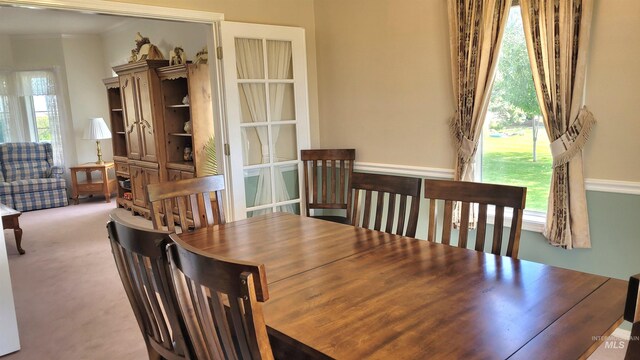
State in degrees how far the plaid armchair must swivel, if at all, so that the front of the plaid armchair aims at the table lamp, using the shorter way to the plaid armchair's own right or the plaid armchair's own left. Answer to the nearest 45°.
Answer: approximately 45° to the plaid armchair's own left

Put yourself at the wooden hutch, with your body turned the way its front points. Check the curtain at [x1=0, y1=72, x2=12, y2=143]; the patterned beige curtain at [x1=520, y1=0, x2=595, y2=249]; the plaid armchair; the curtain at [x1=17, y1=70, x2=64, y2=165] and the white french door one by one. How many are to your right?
3

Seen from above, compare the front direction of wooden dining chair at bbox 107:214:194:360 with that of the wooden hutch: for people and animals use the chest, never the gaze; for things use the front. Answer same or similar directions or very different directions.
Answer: very different directions

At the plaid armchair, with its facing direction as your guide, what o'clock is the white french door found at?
The white french door is roughly at 1 o'clock from the plaid armchair.

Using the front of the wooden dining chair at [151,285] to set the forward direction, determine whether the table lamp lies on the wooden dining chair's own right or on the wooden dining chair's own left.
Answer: on the wooden dining chair's own left

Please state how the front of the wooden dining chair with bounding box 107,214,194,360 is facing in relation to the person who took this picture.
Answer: facing away from the viewer and to the right of the viewer

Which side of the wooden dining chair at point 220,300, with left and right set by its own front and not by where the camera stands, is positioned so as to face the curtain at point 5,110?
left

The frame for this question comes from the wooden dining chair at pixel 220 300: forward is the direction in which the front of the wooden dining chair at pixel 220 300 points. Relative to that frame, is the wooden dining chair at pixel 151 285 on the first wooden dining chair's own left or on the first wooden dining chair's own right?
on the first wooden dining chair's own left

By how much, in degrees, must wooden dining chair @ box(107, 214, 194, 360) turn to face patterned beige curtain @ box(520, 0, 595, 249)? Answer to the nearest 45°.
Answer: approximately 45° to its right

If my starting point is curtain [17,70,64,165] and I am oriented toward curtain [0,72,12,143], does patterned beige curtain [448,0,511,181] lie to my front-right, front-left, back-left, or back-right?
back-left

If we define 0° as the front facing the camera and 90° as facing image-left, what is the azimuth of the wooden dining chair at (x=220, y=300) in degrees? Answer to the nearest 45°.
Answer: approximately 225°

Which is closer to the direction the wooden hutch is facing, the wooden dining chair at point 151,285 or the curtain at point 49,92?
the wooden dining chair

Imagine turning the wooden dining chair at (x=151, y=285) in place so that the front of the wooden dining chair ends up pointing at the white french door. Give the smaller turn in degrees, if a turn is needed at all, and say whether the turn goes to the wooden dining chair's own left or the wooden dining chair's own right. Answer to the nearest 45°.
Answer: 0° — it already faces it
